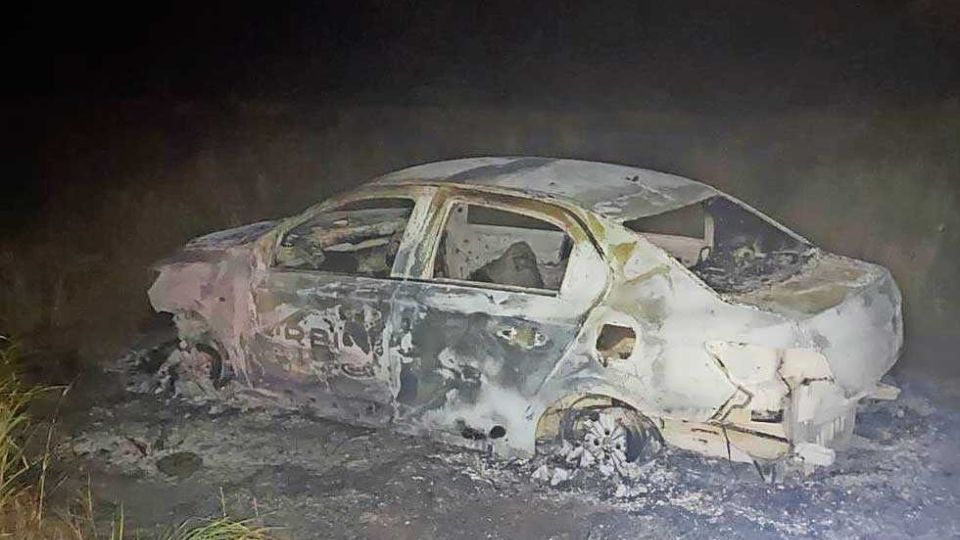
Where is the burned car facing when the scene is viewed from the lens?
facing away from the viewer and to the left of the viewer
